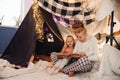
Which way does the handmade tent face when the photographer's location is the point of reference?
facing the viewer and to the right of the viewer
